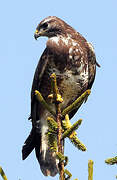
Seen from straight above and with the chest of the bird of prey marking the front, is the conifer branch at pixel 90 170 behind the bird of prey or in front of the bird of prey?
in front

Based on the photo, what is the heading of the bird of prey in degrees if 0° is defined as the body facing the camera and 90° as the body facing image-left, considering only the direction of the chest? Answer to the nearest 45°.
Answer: approximately 0°
